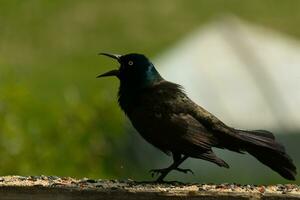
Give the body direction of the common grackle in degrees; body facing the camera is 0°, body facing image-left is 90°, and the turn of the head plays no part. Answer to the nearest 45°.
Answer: approximately 90°

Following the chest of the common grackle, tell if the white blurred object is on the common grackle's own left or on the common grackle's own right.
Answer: on the common grackle's own right
